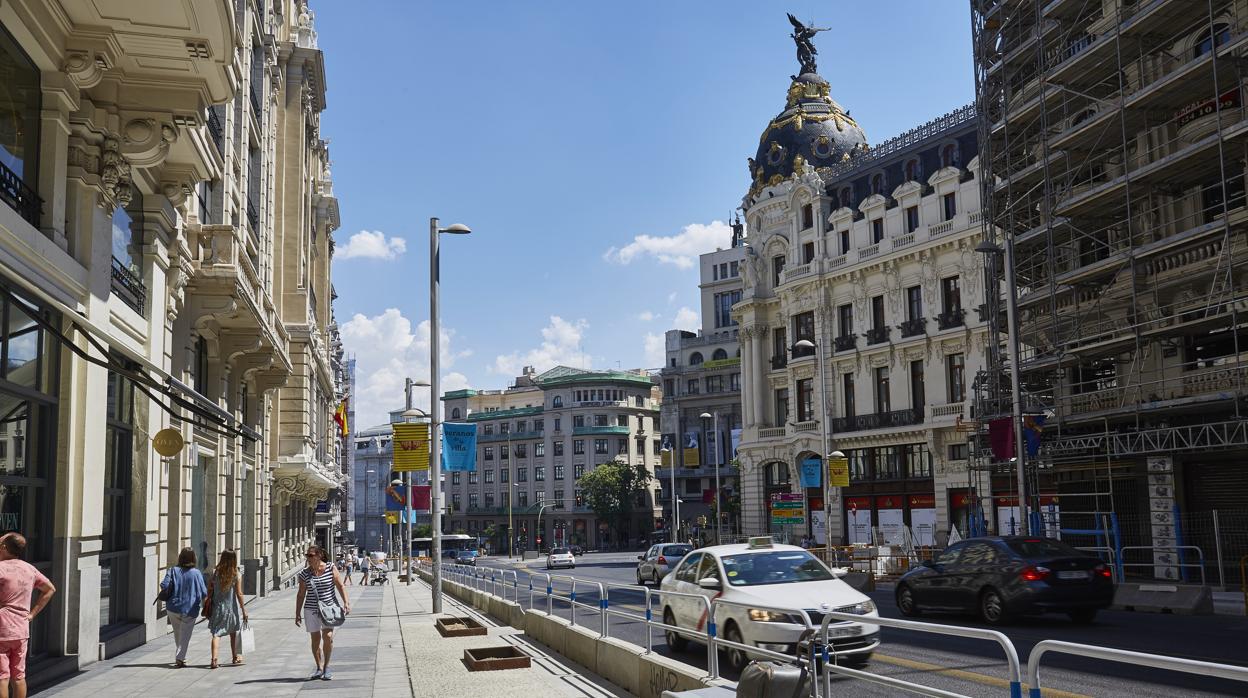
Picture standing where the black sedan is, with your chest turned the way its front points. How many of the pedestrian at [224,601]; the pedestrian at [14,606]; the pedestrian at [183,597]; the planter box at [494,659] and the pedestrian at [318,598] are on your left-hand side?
5

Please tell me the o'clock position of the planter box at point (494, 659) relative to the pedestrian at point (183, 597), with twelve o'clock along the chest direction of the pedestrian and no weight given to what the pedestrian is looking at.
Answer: The planter box is roughly at 4 o'clock from the pedestrian.

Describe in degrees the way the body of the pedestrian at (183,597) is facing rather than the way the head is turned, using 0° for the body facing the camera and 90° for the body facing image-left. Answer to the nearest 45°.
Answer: approximately 180°

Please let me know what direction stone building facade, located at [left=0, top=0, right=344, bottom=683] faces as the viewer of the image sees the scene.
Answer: facing to the right of the viewer

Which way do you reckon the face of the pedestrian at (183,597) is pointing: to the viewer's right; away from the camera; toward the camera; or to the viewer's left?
away from the camera

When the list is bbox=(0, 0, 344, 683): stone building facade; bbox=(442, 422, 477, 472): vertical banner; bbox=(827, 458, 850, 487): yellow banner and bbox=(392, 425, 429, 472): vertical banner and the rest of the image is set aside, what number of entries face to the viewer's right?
1

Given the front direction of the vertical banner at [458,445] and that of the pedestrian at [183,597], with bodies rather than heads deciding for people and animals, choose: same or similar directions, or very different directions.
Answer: very different directions

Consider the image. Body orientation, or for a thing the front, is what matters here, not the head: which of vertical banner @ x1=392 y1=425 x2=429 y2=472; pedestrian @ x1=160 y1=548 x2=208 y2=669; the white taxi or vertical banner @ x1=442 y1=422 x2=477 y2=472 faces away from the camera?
the pedestrian

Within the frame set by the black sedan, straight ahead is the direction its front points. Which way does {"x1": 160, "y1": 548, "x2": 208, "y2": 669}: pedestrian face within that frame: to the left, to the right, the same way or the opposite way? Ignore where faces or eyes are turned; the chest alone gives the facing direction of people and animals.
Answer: the same way

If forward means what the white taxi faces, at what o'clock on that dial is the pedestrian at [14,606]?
The pedestrian is roughly at 3 o'clock from the white taxi.

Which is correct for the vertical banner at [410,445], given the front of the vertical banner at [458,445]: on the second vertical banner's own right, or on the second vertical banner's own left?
on the second vertical banner's own right

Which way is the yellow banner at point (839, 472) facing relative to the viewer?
toward the camera

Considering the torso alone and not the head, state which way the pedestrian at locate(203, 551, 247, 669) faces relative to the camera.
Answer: away from the camera

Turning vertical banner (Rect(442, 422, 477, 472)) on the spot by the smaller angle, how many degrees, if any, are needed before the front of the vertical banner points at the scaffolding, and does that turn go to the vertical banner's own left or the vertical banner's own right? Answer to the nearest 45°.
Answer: approximately 90° to the vertical banner's own left

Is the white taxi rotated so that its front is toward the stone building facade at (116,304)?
no

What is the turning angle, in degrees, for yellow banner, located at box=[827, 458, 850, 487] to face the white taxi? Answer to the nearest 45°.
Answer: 0° — it already faces it

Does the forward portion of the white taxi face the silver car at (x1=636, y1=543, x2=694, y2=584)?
no

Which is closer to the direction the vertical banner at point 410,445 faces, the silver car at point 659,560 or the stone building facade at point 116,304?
the stone building facade

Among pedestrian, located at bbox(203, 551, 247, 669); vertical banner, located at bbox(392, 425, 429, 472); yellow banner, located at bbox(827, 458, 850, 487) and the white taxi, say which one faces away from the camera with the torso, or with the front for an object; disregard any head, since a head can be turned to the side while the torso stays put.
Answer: the pedestrian

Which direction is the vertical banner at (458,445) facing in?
toward the camera

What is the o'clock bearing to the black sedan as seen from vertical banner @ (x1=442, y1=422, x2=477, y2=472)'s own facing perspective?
The black sedan is roughly at 11 o'clock from the vertical banner.

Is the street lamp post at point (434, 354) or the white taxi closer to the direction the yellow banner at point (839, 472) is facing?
the white taxi
